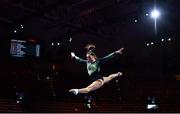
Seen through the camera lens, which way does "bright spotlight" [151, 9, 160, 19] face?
facing the viewer
